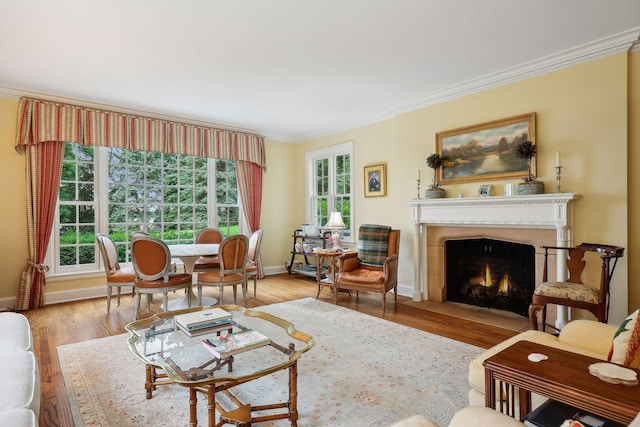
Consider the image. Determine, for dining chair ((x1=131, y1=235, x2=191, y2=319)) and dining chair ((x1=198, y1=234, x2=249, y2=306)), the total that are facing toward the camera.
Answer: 0

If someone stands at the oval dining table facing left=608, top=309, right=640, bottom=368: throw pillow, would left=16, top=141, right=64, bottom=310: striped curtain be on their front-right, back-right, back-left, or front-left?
back-right

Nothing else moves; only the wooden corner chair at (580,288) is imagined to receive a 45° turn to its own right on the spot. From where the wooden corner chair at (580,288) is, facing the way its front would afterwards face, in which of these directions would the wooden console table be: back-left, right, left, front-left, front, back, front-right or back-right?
left

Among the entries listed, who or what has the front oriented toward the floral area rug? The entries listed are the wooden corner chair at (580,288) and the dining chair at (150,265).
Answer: the wooden corner chair at (580,288)

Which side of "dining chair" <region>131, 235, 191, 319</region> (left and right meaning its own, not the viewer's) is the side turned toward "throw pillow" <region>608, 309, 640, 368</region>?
right

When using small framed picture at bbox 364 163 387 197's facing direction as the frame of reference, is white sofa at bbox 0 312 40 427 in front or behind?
in front

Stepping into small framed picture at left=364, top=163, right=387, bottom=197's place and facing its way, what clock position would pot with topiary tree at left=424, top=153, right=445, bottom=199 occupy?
The pot with topiary tree is roughly at 9 o'clock from the small framed picture.

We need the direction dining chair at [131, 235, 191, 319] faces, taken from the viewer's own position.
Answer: facing away from the viewer and to the right of the viewer

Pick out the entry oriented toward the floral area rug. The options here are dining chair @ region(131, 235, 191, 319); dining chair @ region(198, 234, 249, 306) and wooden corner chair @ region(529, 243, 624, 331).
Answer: wooden corner chair @ region(529, 243, 624, 331)

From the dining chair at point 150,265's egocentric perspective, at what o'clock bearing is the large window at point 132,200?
The large window is roughly at 10 o'clock from the dining chair.

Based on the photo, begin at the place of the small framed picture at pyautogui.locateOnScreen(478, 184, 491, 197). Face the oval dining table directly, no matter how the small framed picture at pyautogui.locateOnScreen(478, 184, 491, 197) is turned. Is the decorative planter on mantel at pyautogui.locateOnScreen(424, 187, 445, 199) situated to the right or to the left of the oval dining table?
right

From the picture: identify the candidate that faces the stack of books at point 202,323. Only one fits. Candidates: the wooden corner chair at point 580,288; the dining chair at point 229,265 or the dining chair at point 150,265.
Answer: the wooden corner chair at point 580,288

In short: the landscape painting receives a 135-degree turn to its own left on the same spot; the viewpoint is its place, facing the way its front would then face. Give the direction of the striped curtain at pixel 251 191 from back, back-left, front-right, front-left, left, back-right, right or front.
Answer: back

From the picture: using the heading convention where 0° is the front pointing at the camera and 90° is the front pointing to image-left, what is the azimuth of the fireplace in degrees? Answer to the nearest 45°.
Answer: approximately 45°

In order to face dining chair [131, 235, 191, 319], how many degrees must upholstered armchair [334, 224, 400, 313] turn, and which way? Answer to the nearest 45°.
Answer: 0° — it already faces it

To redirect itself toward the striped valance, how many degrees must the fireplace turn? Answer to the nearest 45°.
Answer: approximately 45° to its right
